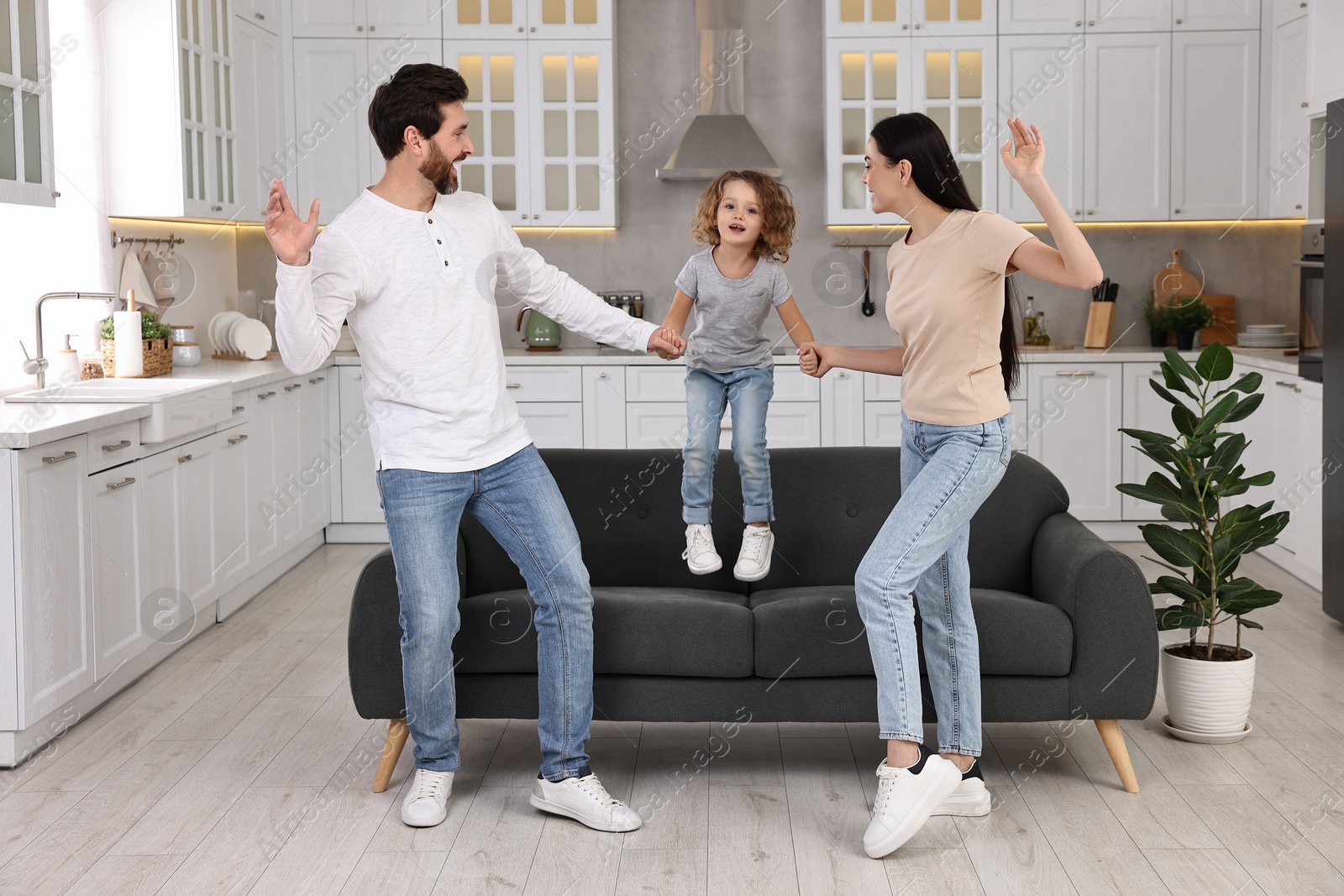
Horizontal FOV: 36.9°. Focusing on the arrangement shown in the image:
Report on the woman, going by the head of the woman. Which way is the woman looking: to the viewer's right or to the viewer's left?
to the viewer's left

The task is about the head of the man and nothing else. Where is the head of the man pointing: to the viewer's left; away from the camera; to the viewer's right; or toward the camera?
to the viewer's right

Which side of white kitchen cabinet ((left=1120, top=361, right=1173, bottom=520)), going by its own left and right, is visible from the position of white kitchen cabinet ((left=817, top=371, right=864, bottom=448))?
right

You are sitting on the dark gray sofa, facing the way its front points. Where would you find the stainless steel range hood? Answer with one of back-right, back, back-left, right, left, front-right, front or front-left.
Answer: back

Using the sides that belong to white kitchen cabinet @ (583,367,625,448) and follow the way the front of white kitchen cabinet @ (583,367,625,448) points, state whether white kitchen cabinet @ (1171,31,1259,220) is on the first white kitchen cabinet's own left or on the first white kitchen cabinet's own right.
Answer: on the first white kitchen cabinet's own left

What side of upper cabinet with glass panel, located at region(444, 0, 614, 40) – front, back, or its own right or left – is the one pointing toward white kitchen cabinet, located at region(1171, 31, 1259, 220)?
left

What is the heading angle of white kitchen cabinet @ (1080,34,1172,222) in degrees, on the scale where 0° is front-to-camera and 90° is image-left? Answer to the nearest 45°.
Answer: approximately 0°

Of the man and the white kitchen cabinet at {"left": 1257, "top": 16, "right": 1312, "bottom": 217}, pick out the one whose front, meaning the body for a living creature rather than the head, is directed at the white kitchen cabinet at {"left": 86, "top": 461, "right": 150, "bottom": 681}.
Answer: the white kitchen cabinet at {"left": 1257, "top": 16, "right": 1312, "bottom": 217}

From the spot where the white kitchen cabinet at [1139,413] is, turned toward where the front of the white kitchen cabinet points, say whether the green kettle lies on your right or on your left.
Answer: on your right

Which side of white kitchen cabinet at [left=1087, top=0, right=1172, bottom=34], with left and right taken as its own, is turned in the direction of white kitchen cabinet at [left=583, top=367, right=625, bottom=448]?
right

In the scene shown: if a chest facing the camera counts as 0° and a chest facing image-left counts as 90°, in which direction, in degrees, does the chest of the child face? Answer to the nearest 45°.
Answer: approximately 0°

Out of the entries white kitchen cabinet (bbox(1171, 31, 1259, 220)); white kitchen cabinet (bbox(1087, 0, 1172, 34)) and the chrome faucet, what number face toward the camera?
2
